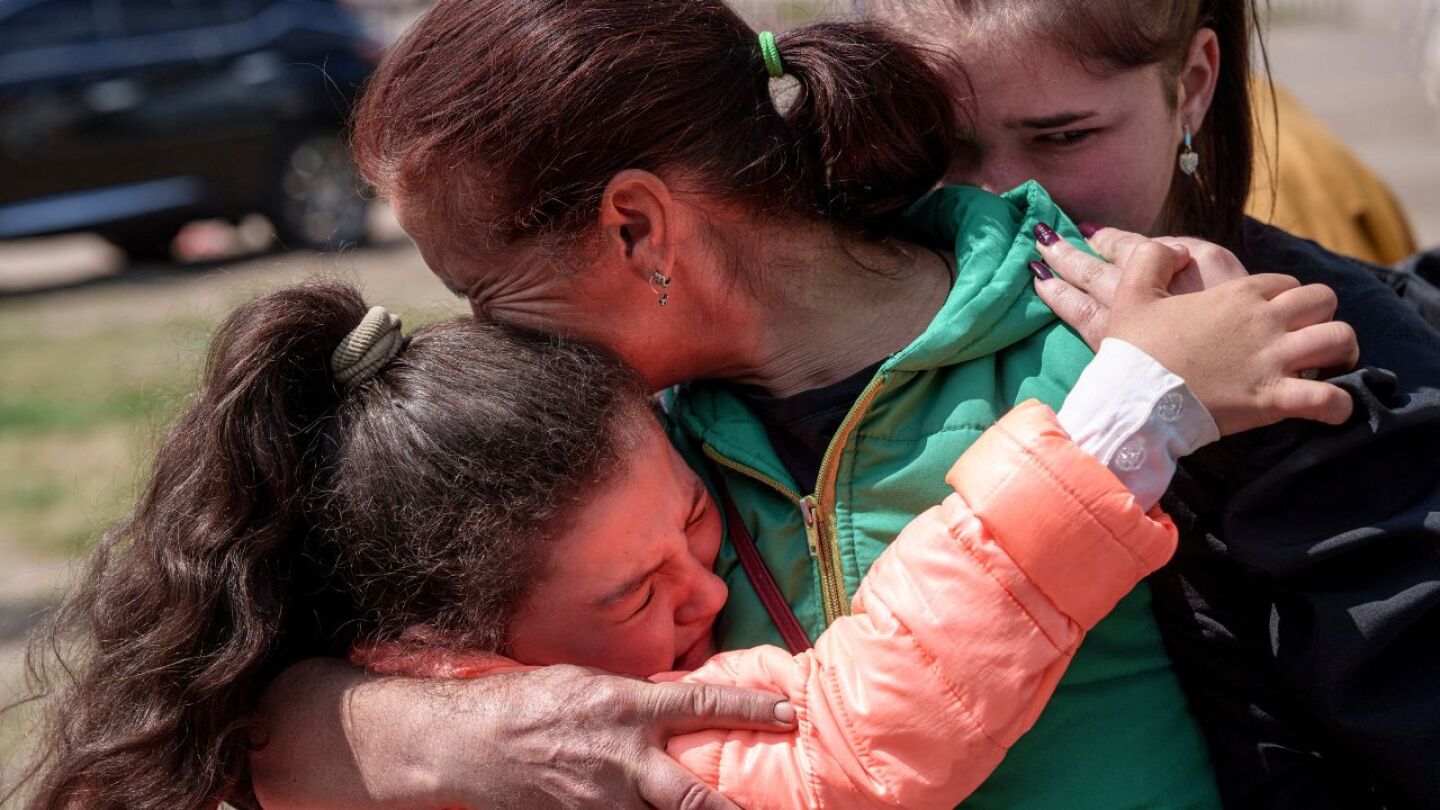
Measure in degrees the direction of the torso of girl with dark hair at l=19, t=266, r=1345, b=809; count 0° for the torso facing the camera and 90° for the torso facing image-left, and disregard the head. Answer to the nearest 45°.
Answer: approximately 270°

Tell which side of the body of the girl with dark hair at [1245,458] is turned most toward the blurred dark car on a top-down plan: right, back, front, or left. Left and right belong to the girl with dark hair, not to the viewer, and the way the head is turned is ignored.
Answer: right

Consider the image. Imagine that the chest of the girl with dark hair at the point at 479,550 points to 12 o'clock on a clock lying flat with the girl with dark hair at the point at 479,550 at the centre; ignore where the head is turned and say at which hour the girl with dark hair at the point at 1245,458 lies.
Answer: the girl with dark hair at the point at 1245,458 is roughly at 12 o'clock from the girl with dark hair at the point at 479,550.

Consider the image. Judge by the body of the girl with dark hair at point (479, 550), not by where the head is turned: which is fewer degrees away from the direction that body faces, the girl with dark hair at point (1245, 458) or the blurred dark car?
the girl with dark hair

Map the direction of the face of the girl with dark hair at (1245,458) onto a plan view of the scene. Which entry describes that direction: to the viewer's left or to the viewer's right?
to the viewer's left

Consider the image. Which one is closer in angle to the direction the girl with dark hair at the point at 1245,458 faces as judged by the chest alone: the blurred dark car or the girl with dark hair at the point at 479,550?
the girl with dark hair
